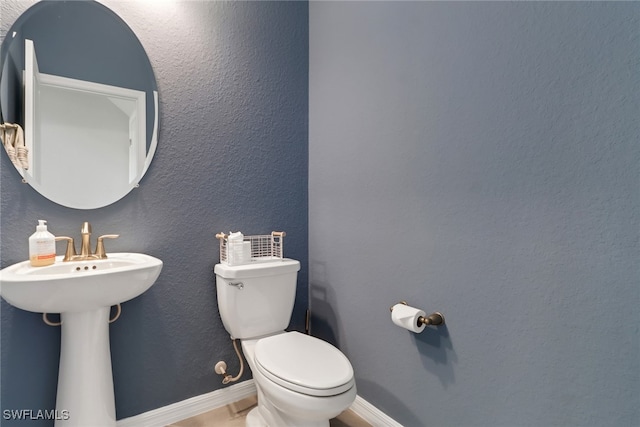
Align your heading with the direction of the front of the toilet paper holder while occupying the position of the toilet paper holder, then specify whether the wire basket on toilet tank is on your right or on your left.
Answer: on your right

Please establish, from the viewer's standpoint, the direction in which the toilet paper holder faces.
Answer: facing the viewer and to the left of the viewer

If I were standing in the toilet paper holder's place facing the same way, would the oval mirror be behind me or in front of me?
in front

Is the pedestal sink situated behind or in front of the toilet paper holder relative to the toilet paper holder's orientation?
in front
